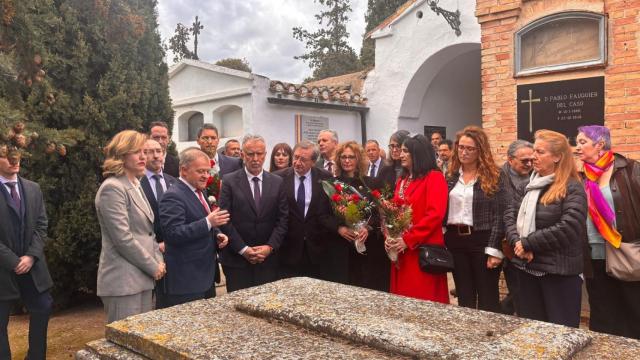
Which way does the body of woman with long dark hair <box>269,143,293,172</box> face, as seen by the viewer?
toward the camera

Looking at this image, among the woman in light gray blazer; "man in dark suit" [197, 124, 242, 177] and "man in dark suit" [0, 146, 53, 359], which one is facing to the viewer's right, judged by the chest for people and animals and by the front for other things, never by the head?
the woman in light gray blazer

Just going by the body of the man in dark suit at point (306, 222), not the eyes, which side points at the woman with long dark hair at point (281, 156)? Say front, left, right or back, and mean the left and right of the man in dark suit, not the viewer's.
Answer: back

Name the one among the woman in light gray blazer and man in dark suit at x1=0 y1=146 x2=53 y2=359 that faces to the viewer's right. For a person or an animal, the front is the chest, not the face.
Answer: the woman in light gray blazer

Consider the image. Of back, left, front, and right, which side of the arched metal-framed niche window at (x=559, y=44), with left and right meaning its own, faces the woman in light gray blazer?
front

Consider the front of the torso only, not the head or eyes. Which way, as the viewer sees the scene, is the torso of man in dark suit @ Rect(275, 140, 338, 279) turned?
toward the camera

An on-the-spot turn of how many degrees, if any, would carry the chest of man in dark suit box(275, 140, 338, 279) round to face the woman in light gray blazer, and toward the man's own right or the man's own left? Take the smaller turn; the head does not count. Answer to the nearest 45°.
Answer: approximately 45° to the man's own right
